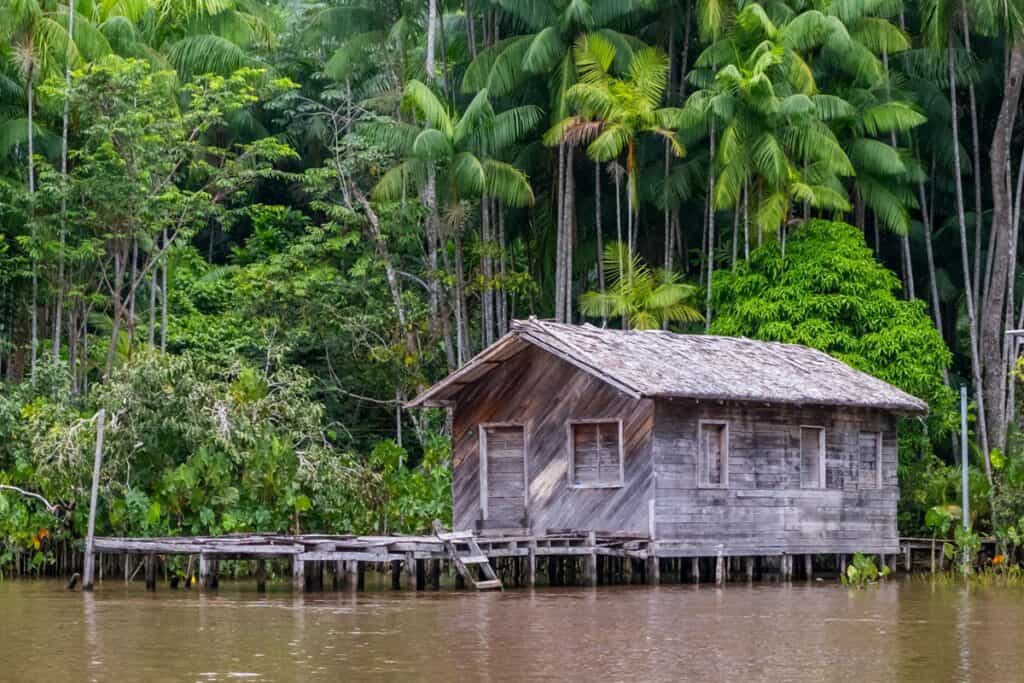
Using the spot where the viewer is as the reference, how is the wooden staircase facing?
facing the viewer and to the right of the viewer

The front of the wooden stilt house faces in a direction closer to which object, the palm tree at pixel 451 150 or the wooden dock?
the wooden dock

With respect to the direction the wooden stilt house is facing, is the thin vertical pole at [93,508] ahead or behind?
ahead

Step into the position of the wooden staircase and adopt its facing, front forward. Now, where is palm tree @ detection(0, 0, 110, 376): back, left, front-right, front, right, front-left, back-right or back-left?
back

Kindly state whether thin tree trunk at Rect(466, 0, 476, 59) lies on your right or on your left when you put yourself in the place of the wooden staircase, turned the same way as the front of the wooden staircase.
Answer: on your left

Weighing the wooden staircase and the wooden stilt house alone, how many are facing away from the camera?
0

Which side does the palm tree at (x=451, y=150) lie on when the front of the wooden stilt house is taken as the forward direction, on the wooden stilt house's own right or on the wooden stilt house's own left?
on the wooden stilt house's own right

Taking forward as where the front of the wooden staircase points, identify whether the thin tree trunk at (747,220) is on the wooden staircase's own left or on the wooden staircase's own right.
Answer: on the wooden staircase's own left

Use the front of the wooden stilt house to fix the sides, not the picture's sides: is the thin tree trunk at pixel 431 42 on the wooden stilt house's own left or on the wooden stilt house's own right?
on the wooden stilt house's own right
